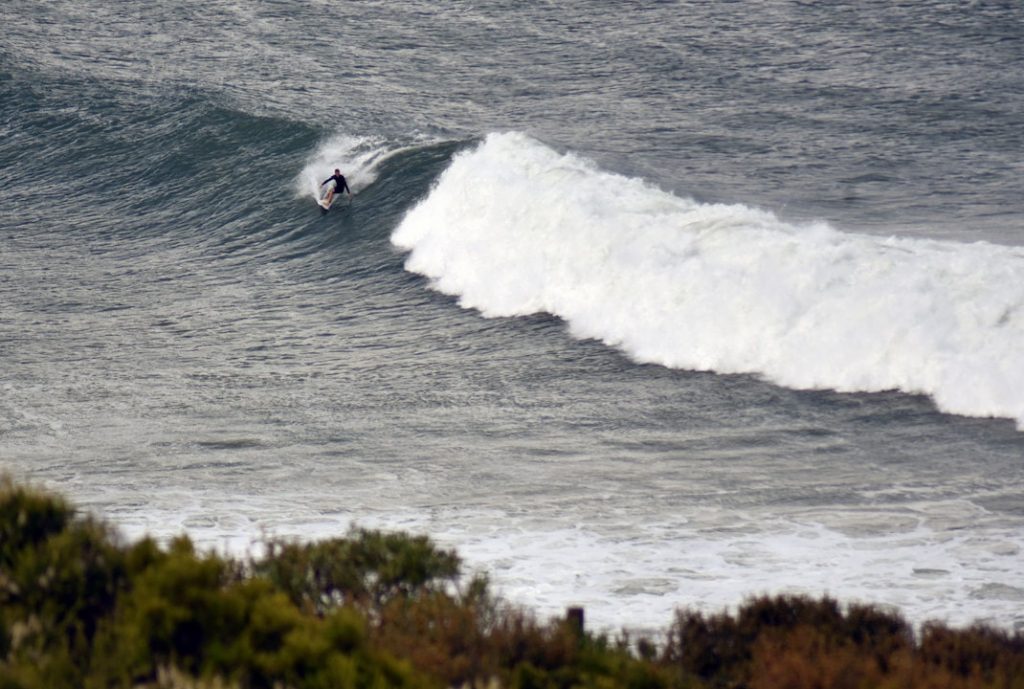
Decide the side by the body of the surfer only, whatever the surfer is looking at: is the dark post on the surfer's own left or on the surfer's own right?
on the surfer's own left

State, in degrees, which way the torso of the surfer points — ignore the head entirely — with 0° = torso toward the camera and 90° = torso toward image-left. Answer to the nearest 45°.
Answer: approximately 45°
